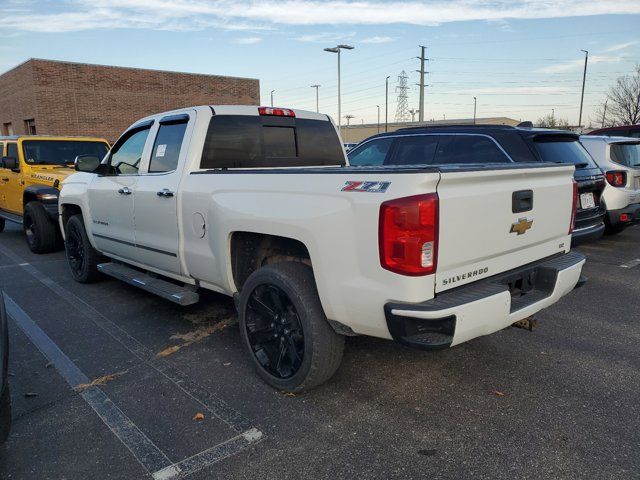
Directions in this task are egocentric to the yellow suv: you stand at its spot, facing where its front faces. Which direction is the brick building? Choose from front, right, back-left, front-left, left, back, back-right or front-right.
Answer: back-left

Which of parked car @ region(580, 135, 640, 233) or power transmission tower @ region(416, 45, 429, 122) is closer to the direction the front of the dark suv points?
the power transmission tower

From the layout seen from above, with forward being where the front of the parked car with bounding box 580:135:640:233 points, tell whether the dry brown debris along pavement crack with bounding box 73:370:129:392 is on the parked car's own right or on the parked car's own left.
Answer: on the parked car's own left

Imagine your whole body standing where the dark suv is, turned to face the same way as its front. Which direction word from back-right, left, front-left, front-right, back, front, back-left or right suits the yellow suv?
front-left

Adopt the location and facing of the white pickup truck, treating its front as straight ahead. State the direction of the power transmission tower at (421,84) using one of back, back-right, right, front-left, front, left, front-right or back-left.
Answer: front-right

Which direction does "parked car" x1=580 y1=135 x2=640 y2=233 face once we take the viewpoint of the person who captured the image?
facing away from the viewer and to the left of the viewer

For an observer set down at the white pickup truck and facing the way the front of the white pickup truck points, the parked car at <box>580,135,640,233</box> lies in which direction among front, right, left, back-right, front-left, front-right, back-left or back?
right

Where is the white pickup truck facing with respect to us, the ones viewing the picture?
facing away from the viewer and to the left of the viewer

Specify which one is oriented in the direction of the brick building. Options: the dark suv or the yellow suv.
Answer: the dark suv

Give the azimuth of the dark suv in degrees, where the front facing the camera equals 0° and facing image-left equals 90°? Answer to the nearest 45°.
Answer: approximately 135°

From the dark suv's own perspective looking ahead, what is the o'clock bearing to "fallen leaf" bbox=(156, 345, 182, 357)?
The fallen leaf is roughly at 9 o'clock from the dark suv.

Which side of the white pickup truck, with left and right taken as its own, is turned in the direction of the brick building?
front

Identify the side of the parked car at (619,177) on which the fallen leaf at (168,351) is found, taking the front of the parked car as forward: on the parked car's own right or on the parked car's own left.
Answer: on the parked car's own left

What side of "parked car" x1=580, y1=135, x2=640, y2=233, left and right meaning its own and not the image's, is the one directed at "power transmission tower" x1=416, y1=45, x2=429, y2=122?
front
